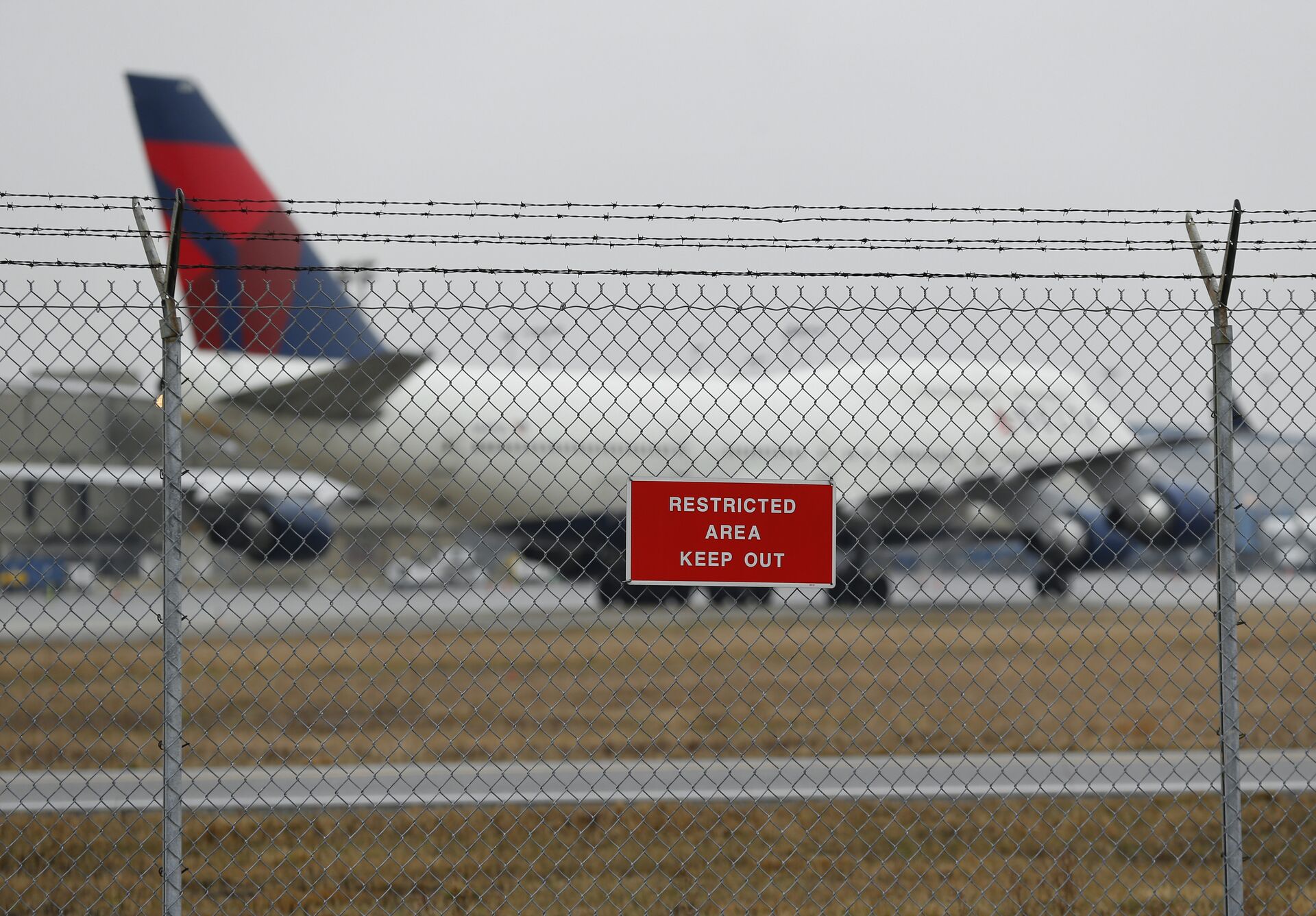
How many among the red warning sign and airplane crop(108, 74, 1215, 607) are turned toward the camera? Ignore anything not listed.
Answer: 1

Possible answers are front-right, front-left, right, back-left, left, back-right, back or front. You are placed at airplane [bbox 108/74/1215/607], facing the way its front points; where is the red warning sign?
back-right

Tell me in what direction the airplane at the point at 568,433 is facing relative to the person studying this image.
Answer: facing away from the viewer and to the right of the viewer

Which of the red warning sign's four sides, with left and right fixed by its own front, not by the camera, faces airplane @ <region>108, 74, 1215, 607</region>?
back

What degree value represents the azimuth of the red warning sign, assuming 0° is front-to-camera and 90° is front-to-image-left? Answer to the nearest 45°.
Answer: approximately 0°
